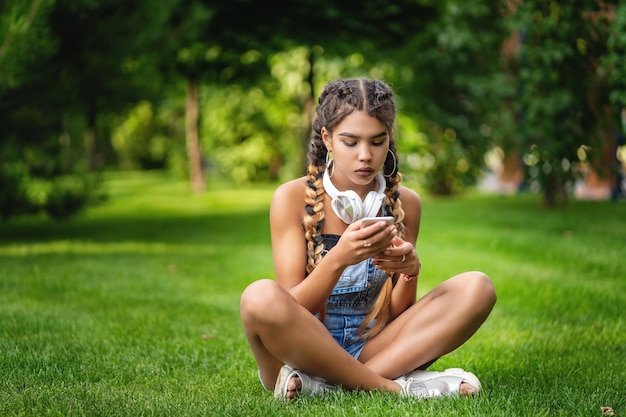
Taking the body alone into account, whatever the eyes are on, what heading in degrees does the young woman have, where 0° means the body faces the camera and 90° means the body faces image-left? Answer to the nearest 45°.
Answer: approximately 0°

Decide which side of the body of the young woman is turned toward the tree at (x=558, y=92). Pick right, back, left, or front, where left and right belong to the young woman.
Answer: back
